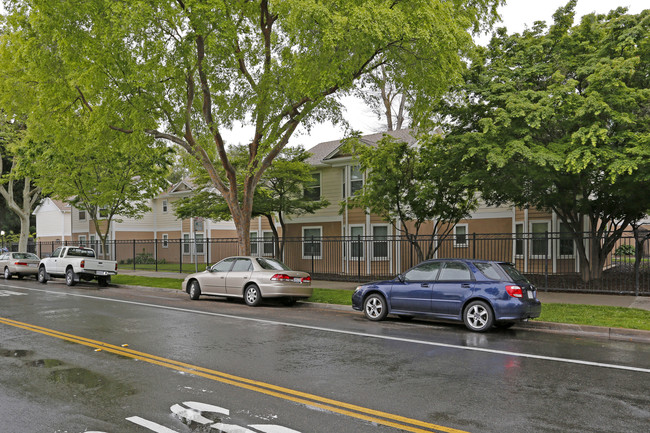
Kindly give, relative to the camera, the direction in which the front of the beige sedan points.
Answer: facing away from the viewer and to the left of the viewer

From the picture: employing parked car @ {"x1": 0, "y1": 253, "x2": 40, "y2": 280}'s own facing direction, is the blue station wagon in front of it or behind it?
behind

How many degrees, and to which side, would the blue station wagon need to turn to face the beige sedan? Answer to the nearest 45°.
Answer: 0° — it already faces it

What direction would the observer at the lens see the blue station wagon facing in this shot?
facing away from the viewer and to the left of the viewer

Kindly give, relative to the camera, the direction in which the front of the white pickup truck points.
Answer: facing away from the viewer and to the left of the viewer

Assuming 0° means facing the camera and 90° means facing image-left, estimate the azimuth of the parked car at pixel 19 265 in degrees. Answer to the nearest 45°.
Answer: approximately 135°
